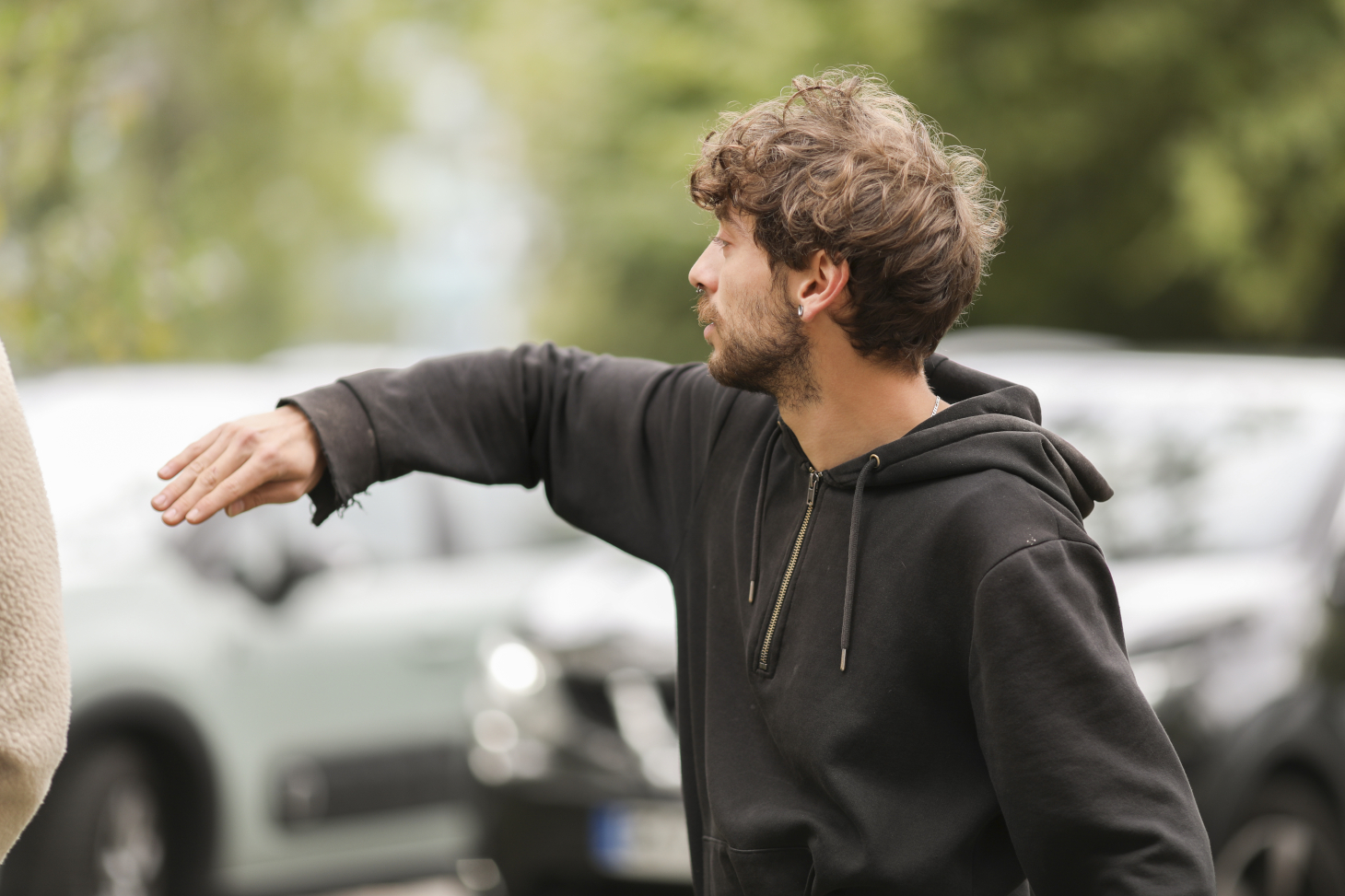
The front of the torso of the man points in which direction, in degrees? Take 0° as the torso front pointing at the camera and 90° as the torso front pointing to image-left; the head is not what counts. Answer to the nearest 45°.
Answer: approximately 45°

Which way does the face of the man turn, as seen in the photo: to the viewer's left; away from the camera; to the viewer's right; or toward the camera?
to the viewer's left

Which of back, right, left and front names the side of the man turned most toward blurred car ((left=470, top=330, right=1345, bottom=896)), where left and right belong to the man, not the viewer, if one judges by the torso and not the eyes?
back

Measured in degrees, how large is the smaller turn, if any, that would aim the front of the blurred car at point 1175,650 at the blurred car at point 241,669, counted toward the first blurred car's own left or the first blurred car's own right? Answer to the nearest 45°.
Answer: approximately 45° to the first blurred car's own right

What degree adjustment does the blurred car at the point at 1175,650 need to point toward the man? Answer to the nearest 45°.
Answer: approximately 45° to its left

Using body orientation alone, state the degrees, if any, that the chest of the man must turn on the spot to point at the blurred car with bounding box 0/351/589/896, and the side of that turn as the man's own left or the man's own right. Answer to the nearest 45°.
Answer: approximately 90° to the man's own right
